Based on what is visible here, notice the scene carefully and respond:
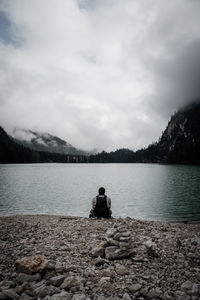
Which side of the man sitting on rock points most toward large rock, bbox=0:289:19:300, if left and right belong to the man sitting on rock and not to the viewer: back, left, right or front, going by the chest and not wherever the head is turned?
back

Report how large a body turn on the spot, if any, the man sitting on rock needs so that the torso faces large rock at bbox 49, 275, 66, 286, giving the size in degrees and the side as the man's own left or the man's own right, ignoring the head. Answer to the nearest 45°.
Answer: approximately 180°

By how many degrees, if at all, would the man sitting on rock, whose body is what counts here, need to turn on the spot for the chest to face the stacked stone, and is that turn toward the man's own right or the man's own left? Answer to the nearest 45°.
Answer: approximately 180°

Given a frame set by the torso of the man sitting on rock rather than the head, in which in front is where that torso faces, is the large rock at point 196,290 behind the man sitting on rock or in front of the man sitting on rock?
behind

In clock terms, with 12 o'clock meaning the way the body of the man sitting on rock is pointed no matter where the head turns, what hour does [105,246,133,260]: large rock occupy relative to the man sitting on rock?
The large rock is roughly at 6 o'clock from the man sitting on rock.

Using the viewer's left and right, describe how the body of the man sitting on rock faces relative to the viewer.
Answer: facing away from the viewer

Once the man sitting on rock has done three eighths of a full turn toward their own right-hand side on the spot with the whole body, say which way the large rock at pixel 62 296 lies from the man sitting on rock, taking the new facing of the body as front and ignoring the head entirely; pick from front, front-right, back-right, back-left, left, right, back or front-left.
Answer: front-right

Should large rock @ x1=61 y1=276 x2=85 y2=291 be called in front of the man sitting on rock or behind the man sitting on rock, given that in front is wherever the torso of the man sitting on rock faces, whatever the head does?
behind

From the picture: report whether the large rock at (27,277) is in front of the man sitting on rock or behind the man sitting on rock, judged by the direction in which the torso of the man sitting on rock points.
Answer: behind
